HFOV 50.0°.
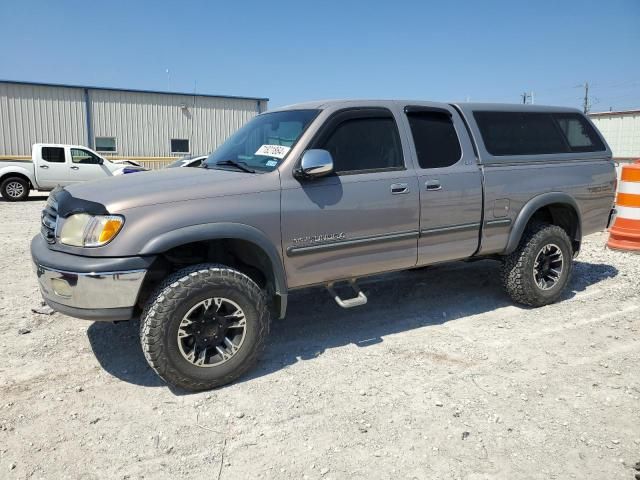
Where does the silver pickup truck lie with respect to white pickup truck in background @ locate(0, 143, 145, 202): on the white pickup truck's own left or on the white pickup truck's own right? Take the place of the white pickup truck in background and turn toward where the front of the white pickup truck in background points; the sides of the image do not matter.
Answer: on the white pickup truck's own right

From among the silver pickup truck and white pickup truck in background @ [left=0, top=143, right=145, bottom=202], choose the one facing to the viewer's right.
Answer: the white pickup truck in background

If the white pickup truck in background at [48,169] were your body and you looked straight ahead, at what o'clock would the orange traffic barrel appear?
The orange traffic barrel is roughly at 2 o'clock from the white pickup truck in background.

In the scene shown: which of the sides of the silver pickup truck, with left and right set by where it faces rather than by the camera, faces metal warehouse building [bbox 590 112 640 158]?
back

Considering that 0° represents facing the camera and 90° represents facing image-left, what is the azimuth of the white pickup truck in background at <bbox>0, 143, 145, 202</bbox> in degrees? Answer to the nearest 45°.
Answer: approximately 270°

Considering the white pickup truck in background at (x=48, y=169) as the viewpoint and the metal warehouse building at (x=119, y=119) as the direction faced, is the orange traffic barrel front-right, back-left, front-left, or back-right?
back-right

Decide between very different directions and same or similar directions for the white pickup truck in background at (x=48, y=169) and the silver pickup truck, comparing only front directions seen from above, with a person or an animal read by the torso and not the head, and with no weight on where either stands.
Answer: very different directions

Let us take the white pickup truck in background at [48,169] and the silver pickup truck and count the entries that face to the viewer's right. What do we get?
1

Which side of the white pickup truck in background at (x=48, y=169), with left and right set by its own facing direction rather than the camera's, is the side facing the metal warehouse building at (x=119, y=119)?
left

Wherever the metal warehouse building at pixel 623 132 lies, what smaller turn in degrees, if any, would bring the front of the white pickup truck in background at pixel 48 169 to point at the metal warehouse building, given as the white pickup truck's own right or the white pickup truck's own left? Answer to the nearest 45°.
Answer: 0° — it already faces it
